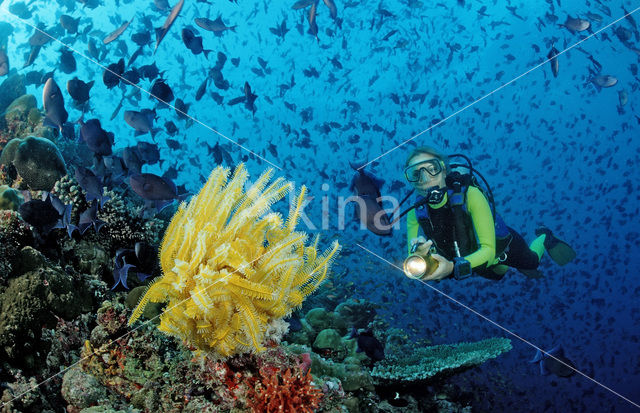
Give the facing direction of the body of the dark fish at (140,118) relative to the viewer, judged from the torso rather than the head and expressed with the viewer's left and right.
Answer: facing to the left of the viewer

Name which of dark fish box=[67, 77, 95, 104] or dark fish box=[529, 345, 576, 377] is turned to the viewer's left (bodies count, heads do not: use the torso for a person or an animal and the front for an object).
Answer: dark fish box=[67, 77, 95, 104]

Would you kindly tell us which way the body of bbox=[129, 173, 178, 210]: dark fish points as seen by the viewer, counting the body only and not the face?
to the viewer's left

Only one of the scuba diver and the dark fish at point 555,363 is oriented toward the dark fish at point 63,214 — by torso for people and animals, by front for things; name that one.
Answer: the scuba diver

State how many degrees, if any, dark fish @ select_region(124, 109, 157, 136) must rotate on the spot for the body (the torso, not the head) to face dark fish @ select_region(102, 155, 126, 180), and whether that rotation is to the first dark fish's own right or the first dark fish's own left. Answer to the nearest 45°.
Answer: approximately 90° to the first dark fish's own left

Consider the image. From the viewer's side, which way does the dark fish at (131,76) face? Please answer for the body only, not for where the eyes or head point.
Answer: to the viewer's left

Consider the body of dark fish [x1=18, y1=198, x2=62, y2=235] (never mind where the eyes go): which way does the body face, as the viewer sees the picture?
to the viewer's left

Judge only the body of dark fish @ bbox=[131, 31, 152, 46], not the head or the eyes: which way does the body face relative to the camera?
to the viewer's left

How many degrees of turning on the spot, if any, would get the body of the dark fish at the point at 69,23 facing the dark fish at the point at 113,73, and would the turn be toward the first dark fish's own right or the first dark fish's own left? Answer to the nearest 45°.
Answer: approximately 90° to the first dark fish's own left

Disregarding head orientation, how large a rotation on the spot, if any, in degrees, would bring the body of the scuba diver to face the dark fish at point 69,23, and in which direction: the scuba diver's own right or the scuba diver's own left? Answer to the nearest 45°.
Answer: approximately 45° to the scuba diver's own right

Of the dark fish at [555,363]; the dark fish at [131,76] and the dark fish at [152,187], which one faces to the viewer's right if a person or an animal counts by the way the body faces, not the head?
the dark fish at [555,363]

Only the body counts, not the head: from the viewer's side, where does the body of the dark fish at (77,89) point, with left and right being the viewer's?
facing to the left of the viewer

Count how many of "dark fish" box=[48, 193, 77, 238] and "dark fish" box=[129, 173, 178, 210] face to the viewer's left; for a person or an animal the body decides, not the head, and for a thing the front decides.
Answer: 2

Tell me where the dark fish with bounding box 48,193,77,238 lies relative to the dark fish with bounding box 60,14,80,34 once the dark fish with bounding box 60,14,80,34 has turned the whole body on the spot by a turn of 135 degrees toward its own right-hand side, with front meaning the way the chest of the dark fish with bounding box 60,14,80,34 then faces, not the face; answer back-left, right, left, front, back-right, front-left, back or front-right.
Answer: back-right

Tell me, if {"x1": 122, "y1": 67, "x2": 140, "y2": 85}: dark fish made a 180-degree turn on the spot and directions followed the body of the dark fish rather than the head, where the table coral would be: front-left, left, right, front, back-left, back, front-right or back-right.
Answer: front-right

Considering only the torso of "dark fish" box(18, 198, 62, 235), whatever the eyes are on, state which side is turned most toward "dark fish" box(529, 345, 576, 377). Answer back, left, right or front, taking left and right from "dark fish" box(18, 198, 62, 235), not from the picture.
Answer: back

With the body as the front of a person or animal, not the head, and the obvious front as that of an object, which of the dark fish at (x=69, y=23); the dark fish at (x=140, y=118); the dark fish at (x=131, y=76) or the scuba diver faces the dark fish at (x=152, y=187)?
the scuba diver
